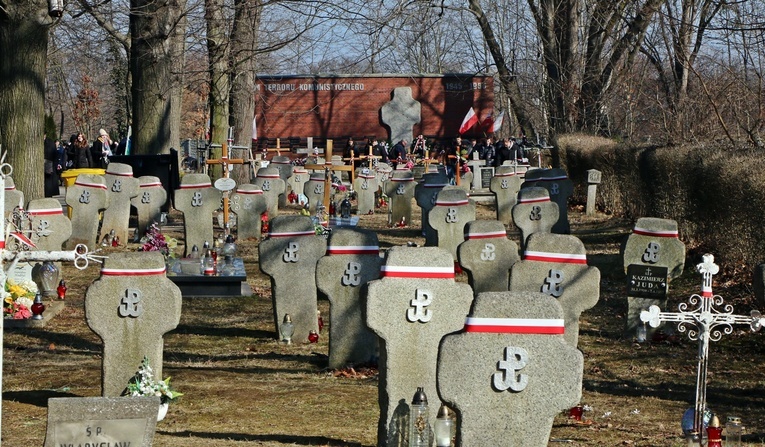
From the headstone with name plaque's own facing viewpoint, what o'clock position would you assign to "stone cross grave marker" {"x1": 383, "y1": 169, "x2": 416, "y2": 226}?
The stone cross grave marker is roughly at 5 o'clock from the headstone with name plaque.

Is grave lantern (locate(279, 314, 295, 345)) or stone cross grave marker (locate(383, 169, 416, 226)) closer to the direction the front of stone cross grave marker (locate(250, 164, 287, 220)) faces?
the grave lantern

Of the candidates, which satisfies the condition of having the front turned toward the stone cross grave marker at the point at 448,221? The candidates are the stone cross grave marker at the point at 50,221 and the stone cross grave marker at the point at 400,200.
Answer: the stone cross grave marker at the point at 400,200

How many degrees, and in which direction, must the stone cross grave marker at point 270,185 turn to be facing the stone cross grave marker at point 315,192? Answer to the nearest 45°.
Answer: approximately 135° to its left

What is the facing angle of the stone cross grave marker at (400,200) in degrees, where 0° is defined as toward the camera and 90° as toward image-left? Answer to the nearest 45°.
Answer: approximately 0°

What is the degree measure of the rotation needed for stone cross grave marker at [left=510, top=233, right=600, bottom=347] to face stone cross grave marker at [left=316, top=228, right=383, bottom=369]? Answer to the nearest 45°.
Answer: approximately 90° to its right

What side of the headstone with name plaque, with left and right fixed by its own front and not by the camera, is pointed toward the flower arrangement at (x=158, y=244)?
right

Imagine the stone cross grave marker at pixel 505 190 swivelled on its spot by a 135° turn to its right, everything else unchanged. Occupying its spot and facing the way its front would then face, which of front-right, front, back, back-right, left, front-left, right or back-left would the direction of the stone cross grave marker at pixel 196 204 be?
left

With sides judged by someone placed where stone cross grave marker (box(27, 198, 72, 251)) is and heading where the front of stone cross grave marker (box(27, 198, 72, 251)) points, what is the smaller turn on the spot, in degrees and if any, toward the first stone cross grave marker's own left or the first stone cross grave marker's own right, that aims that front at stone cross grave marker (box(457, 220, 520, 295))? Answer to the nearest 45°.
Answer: approximately 45° to the first stone cross grave marker's own left

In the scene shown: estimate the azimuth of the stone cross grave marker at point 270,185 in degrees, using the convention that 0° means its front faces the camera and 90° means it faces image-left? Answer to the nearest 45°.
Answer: approximately 0°
